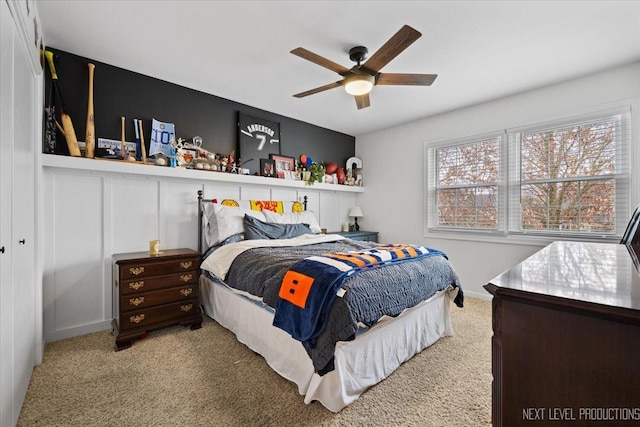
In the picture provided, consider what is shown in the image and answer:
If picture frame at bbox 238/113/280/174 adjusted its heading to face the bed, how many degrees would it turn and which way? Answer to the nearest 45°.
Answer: approximately 45° to its right

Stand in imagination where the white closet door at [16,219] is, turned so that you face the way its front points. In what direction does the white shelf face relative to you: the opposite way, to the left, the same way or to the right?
to the right

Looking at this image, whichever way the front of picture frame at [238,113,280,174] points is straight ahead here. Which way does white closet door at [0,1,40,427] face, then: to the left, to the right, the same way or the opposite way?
to the left

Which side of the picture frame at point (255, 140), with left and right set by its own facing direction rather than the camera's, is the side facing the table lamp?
left

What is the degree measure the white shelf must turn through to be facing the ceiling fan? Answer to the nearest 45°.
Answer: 0° — it already faces it

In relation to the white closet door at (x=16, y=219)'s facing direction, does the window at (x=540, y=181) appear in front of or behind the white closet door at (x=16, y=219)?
in front

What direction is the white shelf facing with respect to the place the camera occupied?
facing the viewer and to the right of the viewer

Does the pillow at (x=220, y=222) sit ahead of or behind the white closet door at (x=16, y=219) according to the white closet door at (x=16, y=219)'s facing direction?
ahead

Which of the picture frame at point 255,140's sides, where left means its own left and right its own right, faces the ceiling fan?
front

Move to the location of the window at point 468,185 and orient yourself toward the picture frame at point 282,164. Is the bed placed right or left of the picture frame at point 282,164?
left

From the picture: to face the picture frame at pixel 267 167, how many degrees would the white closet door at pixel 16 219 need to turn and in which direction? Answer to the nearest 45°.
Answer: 0° — it already faces it

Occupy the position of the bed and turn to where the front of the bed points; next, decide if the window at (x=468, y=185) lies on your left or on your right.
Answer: on your left

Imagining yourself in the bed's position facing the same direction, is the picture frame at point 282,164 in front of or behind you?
behind

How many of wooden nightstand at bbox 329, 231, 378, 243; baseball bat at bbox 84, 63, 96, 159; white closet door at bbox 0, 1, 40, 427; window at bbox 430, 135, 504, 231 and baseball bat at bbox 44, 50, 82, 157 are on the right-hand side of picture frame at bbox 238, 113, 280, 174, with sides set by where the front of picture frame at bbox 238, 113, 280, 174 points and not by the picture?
3

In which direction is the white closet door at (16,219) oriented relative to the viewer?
to the viewer's right

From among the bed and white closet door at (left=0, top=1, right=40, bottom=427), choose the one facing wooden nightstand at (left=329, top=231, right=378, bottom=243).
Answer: the white closet door

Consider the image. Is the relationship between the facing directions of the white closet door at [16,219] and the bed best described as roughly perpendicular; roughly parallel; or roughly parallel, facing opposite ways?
roughly perpendicular
